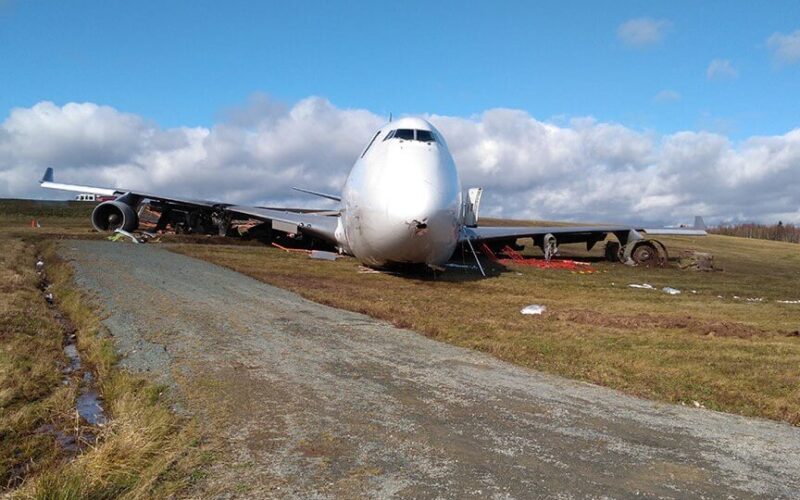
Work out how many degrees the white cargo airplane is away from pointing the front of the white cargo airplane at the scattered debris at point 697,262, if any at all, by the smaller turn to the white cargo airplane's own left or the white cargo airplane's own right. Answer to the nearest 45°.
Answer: approximately 135° to the white cargo airplane's own left

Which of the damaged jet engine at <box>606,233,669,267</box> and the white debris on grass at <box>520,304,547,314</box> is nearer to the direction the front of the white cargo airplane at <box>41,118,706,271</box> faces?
the white debris on grass

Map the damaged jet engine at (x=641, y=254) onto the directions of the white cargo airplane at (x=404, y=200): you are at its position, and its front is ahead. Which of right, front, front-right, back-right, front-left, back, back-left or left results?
back-left

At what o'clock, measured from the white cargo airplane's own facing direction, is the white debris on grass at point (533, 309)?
The white debris on grass is roughly at 11 o'clock from the white cargo airplane.

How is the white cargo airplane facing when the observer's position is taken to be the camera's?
facing the viewer
